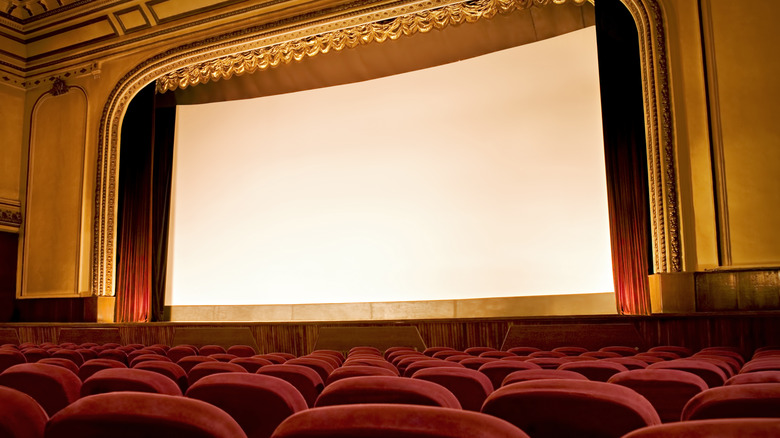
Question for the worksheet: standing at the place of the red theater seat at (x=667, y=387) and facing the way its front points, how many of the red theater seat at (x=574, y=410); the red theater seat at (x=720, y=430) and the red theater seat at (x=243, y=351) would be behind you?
2

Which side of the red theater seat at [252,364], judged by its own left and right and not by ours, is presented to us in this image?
back

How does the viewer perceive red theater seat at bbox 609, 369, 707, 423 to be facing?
facing away from the viewer

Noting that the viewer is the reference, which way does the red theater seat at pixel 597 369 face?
facing away from the viewer

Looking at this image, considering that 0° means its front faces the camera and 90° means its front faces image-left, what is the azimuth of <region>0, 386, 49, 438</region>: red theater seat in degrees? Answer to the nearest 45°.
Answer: approximately 180°

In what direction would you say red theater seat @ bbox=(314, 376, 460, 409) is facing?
away from the camera

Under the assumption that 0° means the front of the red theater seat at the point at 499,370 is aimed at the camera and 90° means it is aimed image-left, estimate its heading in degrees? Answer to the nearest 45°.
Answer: approximately 180°

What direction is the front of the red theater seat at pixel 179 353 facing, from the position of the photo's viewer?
facing away from the viewer

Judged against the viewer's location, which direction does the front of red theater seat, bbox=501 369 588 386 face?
facing away from the viewer

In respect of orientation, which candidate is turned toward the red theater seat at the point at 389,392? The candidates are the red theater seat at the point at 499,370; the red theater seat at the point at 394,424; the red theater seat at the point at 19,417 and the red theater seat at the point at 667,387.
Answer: the red theater seat at the point at 394,424

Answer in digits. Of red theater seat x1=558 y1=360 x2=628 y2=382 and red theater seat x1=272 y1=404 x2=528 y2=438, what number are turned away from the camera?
2
